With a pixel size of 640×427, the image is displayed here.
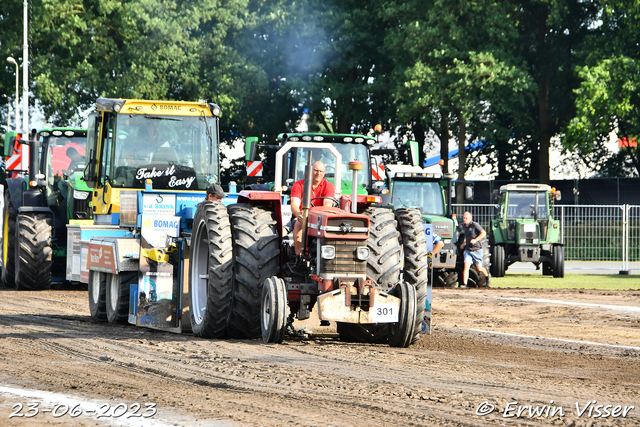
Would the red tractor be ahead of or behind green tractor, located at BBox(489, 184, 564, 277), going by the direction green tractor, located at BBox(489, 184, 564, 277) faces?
ahead

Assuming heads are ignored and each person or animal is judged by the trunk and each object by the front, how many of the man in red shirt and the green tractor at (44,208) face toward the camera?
2

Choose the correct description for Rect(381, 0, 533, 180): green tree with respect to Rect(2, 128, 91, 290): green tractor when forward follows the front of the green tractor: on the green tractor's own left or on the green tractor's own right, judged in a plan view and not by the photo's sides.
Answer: on the green tractor's own left

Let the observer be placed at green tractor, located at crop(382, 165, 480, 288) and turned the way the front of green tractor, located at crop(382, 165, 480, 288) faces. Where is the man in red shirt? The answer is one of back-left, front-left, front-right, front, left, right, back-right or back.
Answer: front-right

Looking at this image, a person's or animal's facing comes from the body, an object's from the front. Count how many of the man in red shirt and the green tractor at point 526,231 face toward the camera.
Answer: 2

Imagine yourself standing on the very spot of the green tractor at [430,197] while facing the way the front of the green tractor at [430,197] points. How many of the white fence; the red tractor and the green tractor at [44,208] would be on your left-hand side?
1

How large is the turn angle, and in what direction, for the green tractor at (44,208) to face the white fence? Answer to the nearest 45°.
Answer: approximately 90° to its left

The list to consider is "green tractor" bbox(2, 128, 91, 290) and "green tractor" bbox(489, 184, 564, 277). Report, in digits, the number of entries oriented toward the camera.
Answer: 2

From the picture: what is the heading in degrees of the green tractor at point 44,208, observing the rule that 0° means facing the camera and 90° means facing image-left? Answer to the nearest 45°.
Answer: approximately 0°

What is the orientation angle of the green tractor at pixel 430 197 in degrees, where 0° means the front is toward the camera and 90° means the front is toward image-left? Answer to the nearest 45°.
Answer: approximately 315°

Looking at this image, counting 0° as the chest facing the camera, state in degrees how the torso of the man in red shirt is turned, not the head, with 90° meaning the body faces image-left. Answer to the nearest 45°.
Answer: approximately 0°

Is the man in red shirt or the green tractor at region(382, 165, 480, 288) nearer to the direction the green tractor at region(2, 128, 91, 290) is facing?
the man in red shirt
